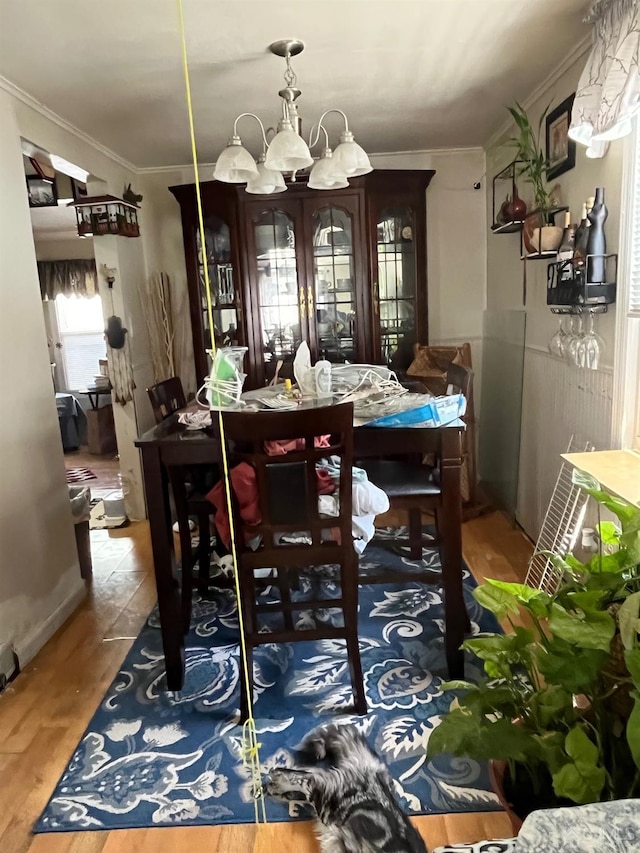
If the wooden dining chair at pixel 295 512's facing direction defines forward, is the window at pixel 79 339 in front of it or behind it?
in front

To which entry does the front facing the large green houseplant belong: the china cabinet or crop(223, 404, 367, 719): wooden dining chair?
the china cabinet

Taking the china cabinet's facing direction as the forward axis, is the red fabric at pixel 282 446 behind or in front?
in front

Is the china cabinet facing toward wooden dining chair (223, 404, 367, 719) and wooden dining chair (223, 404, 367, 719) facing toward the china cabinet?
yes

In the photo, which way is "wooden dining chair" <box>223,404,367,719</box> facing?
away from the camera

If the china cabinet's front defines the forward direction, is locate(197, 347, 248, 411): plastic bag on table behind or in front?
in front

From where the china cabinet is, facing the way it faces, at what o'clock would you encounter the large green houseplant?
The large green houseplant is roughly at 12 o'clock from the china cabinet.

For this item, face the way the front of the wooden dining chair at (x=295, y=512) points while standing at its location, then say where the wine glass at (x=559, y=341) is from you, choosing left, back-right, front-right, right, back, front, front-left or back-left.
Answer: front-right

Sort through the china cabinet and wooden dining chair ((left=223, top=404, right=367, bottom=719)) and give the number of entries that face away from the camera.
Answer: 1

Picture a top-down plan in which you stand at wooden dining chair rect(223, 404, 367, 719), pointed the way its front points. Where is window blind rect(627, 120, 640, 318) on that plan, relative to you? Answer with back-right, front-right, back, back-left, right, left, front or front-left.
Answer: right

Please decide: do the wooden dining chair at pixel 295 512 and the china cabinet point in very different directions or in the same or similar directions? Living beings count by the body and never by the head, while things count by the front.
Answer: very different directions

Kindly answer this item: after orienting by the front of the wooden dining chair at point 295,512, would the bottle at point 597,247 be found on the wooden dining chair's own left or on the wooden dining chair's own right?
on the wooden dining chair's own right

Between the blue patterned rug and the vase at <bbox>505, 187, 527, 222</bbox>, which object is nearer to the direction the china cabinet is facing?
the blue patterned rug
